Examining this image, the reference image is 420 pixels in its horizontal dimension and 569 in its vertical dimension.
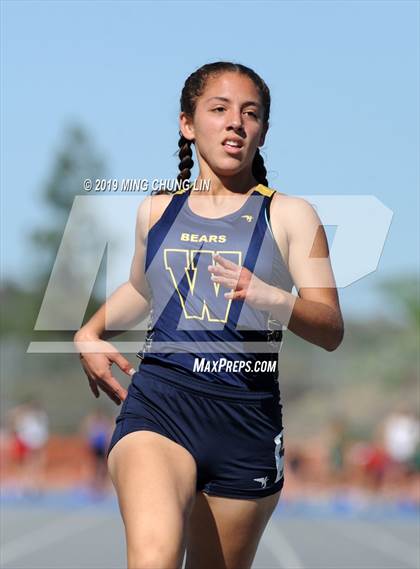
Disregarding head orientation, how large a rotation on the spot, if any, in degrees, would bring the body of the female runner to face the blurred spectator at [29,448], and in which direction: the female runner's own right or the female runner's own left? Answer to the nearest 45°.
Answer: approximately 180°

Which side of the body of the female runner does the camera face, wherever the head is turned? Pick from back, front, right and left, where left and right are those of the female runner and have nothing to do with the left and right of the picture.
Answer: front

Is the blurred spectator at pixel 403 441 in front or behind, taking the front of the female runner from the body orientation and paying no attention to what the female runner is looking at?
behind

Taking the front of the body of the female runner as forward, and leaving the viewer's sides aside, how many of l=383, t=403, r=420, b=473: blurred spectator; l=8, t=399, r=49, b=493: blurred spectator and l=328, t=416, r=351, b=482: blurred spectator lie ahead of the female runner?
0

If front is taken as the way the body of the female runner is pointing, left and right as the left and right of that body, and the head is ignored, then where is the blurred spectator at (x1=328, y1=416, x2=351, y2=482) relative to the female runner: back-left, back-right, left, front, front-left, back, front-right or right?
back
